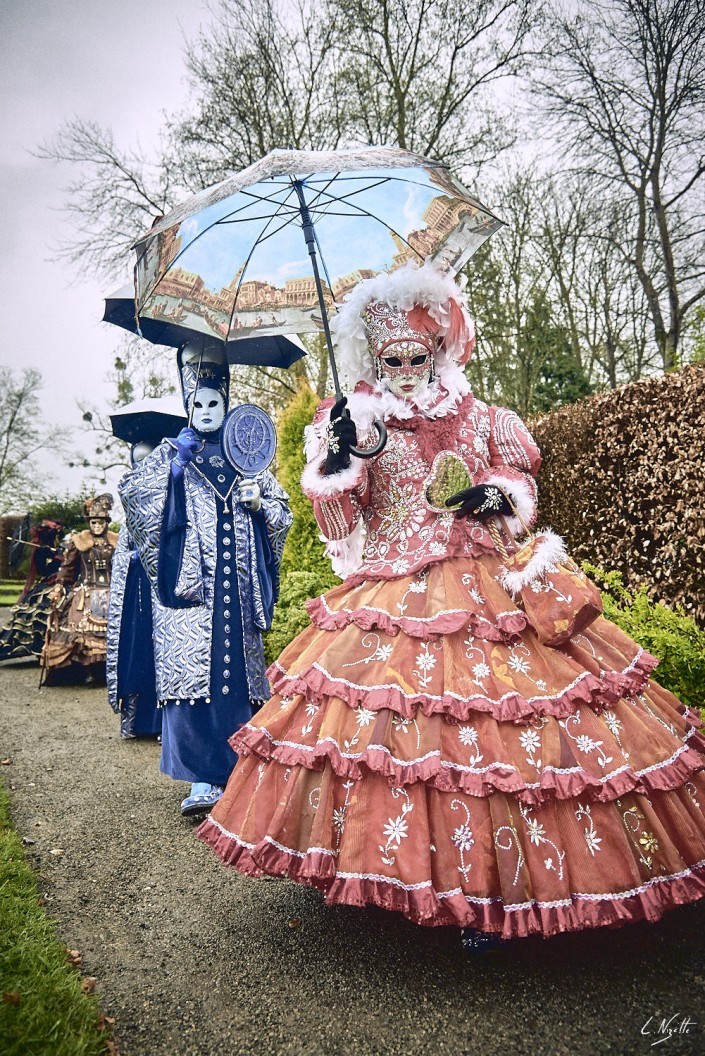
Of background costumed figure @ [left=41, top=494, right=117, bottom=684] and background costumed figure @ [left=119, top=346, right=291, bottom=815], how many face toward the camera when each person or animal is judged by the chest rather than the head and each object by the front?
2

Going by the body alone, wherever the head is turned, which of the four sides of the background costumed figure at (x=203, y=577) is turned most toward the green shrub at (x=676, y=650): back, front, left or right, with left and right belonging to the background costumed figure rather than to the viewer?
left

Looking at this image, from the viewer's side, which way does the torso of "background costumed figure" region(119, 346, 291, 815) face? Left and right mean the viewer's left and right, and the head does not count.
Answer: facing the viewer

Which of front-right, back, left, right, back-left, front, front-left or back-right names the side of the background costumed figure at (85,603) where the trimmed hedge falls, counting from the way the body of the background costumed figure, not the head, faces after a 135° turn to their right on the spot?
back

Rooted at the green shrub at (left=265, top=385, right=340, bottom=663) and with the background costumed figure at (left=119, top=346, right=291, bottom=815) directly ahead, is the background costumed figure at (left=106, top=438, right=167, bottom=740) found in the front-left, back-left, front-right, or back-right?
front-right

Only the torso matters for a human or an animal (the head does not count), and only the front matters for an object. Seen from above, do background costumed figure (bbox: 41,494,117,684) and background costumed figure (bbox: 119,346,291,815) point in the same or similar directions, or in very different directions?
same or similar directions

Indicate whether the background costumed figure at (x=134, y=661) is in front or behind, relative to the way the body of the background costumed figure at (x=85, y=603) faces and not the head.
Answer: in front

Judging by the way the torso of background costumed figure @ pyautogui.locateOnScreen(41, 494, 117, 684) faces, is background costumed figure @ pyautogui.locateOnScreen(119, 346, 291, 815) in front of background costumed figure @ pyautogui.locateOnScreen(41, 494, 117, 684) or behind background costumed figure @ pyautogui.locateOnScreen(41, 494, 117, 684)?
in front

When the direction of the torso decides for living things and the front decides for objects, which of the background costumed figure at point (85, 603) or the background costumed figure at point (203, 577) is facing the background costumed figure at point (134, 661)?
the background costumed figure at point (85, 603)

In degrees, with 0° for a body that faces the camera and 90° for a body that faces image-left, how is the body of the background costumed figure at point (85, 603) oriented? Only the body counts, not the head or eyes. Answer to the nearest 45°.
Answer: approximately 0°
